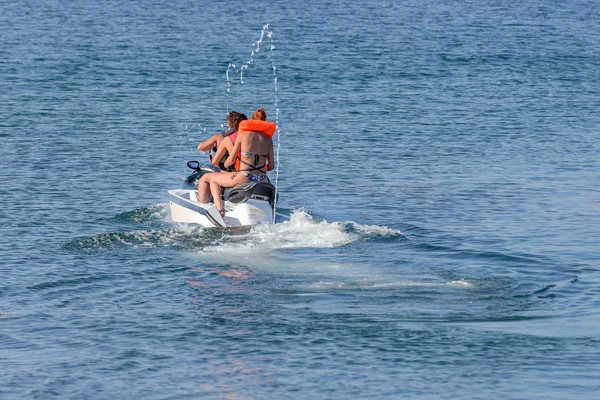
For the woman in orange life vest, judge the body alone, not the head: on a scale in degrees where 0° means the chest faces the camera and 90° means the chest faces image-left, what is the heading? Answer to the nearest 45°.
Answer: approximately 135°
